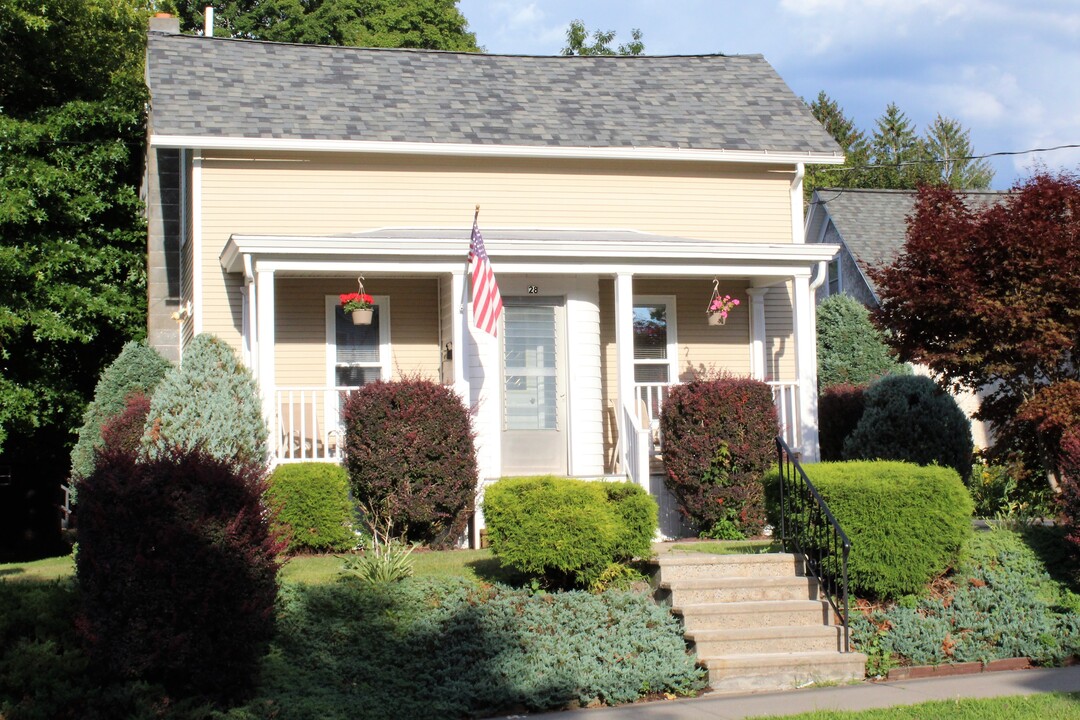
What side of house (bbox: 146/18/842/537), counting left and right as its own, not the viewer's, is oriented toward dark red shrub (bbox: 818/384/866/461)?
left

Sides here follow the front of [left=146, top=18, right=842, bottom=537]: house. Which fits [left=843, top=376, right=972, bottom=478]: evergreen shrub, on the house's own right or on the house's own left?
on the house's own left

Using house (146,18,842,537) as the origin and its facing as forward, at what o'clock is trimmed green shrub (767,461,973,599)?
The trimmed green shrub is roughly at 11 o'clock from the house.

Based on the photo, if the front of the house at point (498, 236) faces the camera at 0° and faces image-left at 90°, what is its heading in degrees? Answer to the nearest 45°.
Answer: approximately 0°

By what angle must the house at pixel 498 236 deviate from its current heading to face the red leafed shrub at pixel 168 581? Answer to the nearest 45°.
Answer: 0° — it already faces it

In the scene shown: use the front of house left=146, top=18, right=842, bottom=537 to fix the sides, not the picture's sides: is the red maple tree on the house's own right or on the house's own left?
on the house's own left

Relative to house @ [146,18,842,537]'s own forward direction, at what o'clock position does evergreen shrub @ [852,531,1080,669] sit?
The evergreen shrub is roughly at 11 o'clock from the house.

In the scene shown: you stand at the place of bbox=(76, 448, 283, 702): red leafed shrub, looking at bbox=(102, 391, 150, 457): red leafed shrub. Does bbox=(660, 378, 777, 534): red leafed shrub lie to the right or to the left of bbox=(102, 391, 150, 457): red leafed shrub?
right

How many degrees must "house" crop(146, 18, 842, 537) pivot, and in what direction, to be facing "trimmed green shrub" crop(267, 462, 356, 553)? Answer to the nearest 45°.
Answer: approximately 45° to its right

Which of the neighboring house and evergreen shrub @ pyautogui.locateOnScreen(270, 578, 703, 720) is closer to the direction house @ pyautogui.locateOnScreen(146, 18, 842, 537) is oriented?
the evergreen shrub

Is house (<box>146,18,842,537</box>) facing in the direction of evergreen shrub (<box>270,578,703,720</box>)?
yes

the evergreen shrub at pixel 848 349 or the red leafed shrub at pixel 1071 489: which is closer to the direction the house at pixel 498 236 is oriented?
the red leafed shrub

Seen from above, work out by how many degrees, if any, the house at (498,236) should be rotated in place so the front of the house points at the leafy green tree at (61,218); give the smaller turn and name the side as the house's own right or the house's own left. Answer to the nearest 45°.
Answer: approximately 135° to the house's own right
